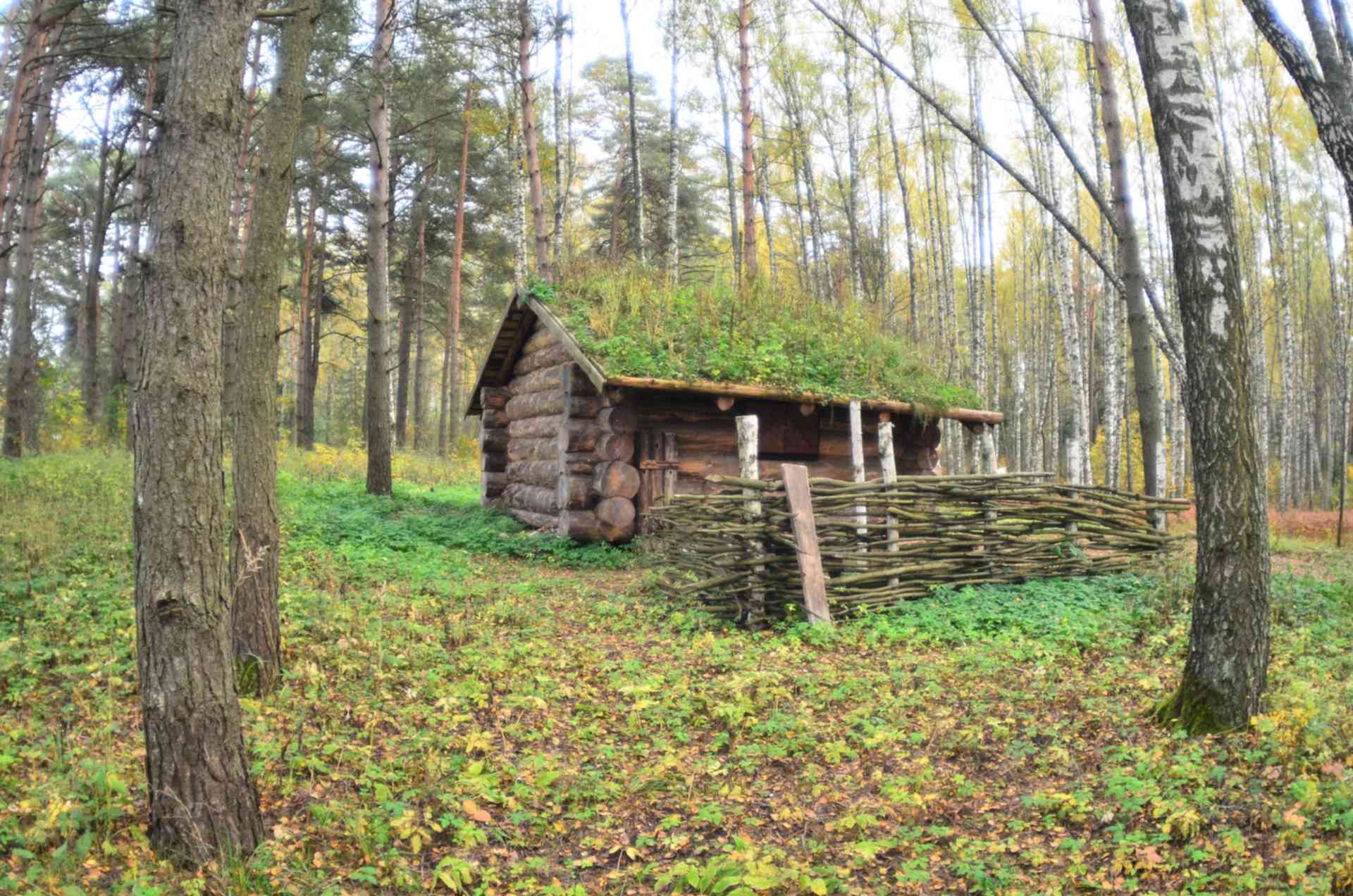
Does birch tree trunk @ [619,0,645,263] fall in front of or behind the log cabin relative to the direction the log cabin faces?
behind

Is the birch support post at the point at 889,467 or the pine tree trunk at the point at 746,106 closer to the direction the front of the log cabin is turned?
the birch support post

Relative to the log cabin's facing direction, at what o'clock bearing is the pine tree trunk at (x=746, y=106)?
The pine tree trunk is roughly at 8 o'clock from the log cabin.

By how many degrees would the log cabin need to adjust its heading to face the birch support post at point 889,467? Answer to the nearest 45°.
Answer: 0° — it already faces it

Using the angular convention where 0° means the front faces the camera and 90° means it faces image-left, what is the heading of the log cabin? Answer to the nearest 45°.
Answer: approximately 315°

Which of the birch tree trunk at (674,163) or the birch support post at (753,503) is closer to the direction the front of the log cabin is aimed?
the birch support post

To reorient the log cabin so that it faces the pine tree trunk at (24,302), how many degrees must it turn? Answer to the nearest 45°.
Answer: approximately 135° to its right

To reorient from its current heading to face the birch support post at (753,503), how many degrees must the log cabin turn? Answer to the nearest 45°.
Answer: approximately 45° to its right

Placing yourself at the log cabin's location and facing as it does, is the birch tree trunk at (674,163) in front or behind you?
behind
